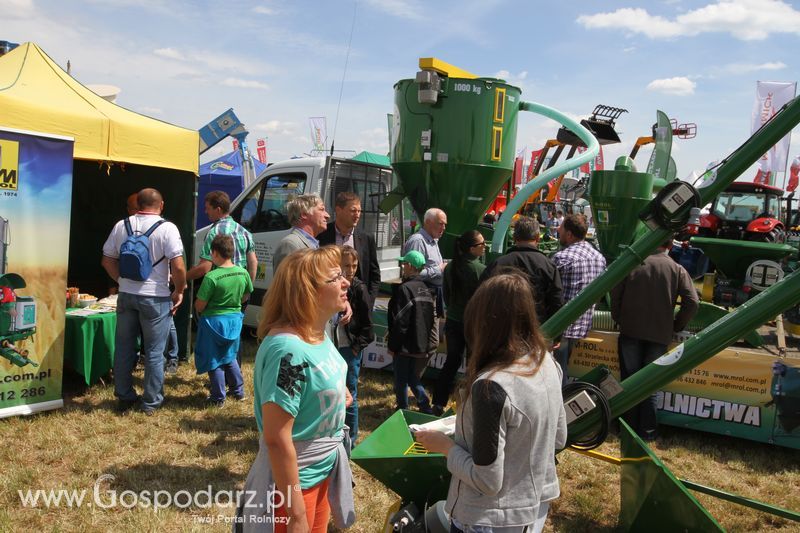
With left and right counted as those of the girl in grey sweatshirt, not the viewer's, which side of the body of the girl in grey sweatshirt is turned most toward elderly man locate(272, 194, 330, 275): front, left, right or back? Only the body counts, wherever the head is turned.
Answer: front

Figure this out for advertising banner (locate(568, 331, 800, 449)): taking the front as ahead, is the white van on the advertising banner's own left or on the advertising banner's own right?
on the advertising banner's own right

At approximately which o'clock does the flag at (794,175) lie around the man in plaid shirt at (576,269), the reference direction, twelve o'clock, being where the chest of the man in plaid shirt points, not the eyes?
The flag is roughly at 2 o'clock from the man in plaid shirt.

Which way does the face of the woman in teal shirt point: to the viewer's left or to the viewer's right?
to the viewer's right

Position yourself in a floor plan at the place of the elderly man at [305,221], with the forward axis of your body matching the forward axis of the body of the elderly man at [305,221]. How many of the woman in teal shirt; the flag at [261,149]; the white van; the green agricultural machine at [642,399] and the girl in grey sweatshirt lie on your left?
2

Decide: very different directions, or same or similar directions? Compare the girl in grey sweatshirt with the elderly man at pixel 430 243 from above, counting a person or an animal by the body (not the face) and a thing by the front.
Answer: very different directions

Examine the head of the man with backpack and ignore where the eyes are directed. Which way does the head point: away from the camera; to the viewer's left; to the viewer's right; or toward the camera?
away from the camera

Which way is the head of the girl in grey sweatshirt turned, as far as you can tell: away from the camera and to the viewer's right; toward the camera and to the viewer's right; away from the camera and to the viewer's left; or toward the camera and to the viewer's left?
away from the camera and to the viewer's left
